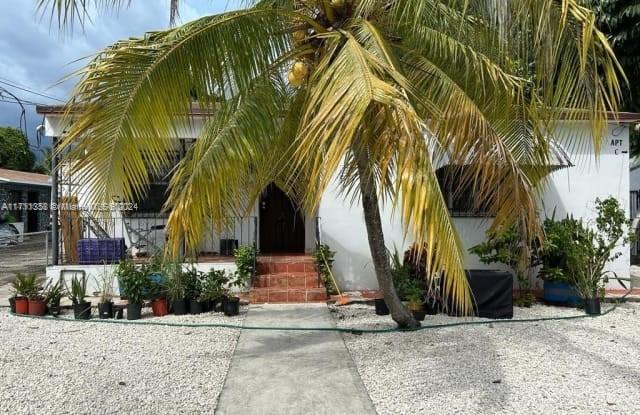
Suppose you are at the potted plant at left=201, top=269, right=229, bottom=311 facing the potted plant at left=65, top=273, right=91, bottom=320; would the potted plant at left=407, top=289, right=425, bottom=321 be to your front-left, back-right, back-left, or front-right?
back-left

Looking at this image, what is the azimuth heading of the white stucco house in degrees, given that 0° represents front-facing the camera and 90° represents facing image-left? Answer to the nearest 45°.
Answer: approximately 0°

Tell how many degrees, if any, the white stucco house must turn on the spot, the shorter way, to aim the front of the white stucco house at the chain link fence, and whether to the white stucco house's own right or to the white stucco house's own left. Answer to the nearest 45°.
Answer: approximately 135° to the white stucco house's own right

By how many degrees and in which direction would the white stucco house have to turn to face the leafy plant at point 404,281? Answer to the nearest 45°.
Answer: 0° — it already faces it

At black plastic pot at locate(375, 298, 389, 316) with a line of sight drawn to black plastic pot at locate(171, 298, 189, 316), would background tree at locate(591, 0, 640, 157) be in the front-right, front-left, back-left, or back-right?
back-right

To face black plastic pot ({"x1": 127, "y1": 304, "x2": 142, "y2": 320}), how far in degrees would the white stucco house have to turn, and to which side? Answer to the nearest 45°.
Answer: approximately 45° to its right

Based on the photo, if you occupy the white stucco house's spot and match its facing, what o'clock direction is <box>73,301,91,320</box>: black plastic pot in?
The black plastic pot is roughly at 2 o'clock from the white stucco house.

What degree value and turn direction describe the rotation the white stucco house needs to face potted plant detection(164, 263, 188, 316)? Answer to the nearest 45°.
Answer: approximately 45° to its right

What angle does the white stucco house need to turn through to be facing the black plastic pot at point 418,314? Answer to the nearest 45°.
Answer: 0° — it already faces it

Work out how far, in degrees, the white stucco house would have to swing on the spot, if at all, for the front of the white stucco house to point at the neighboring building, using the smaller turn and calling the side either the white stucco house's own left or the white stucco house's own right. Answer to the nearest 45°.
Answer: approximately 135° to the white stucco house's own right

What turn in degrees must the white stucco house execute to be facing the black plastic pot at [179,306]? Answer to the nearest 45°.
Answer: approximately 45° to its right
